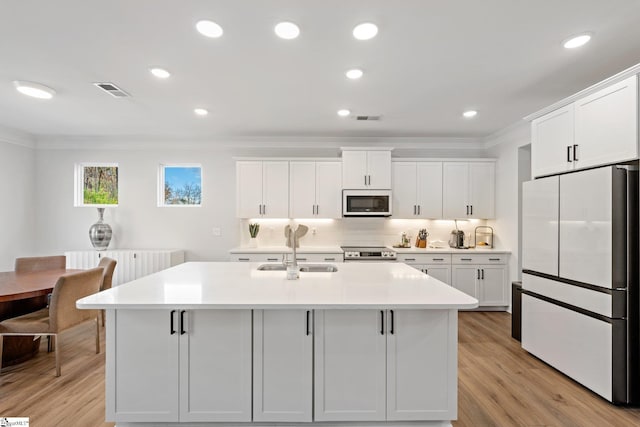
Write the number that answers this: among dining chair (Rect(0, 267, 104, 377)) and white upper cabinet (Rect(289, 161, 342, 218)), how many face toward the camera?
1

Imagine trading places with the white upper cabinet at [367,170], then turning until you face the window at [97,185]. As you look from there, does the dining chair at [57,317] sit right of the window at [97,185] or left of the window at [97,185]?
left

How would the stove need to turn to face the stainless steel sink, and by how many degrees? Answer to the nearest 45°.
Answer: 0° — it already faces it

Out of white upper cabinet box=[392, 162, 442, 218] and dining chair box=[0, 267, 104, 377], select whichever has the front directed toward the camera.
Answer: the white upper cabinet

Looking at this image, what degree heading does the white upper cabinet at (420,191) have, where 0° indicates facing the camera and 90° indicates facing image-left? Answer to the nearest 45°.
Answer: approximately 0°

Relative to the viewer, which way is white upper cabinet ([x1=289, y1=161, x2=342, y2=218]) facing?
toward the camera

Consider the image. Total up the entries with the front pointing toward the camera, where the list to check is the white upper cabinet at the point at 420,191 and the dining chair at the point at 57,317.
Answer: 1

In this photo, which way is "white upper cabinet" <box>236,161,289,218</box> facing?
toward the camera

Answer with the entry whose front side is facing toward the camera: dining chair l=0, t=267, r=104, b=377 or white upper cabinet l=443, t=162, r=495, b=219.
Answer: the white upper cabinet

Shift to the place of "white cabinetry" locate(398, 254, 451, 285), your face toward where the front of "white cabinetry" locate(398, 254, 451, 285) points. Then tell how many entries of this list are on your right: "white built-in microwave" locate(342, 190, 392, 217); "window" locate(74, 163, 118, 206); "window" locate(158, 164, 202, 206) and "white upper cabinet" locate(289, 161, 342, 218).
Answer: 4

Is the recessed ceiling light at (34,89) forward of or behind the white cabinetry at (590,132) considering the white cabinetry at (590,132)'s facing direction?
forward

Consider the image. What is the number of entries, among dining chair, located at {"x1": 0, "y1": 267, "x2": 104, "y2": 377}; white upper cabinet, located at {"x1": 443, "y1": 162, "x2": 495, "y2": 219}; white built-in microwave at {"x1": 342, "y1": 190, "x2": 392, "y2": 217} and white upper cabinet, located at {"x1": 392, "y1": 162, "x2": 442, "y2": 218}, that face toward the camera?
3

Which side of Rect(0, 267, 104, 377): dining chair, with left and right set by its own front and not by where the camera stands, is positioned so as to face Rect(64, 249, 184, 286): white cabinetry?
right

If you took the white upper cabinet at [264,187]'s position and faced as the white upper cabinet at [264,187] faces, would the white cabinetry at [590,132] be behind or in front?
in front

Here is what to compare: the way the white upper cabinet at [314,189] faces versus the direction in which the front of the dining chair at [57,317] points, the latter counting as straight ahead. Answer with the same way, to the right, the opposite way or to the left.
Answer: to the left

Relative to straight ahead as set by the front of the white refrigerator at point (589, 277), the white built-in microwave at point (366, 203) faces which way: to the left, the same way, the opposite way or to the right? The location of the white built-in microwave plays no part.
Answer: to the left

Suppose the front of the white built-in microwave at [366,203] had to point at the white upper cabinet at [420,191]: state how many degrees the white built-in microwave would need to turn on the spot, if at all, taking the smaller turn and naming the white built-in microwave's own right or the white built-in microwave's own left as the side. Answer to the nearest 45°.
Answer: approximately 90° to the white built-in microwave's own left

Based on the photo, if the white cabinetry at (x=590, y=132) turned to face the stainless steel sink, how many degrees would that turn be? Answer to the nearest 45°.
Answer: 0° — it already faces it
